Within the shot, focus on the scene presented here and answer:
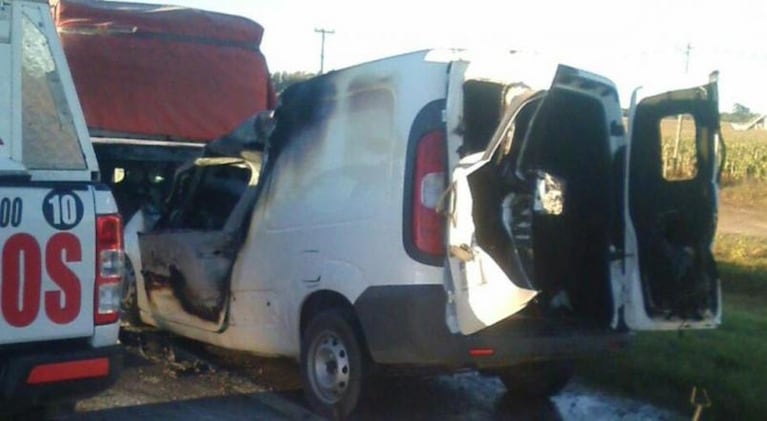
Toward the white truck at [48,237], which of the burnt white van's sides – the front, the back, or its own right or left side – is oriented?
left

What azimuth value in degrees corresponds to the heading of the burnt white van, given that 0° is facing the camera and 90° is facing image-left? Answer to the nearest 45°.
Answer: approximately 135°

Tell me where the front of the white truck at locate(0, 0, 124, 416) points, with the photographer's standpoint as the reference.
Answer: facing away from the viewer

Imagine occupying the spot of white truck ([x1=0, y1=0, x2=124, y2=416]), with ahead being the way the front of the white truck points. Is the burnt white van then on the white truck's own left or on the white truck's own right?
on the white truck's own right
